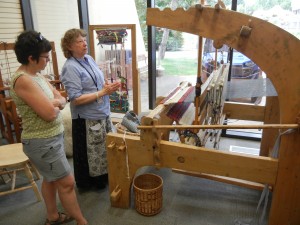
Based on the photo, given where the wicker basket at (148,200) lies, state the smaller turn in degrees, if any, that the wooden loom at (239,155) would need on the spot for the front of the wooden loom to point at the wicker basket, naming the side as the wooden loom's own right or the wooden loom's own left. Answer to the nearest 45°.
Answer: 0° — it already faces it

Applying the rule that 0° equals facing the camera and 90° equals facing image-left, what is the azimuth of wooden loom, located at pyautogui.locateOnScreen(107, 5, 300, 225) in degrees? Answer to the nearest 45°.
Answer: approximately 90°
